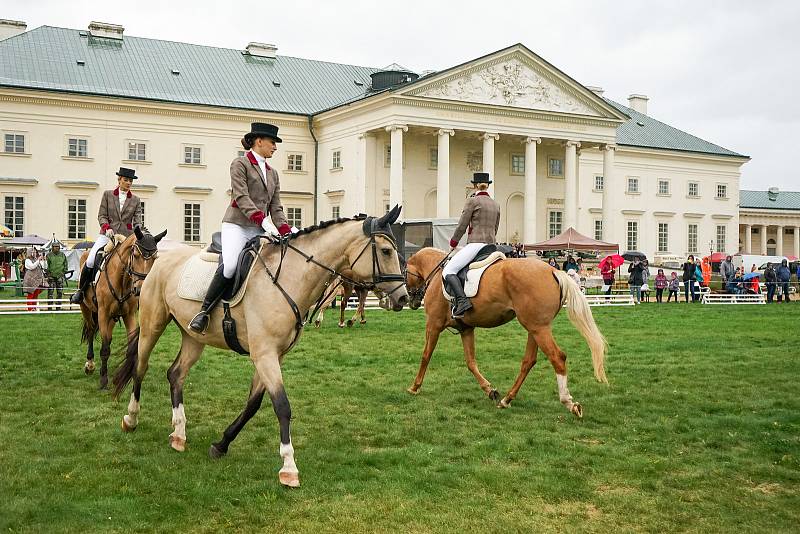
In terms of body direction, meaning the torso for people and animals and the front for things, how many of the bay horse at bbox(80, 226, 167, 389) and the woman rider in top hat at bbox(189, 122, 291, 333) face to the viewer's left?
0

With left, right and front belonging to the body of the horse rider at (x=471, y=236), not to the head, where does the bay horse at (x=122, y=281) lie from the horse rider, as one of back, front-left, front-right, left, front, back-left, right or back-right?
front-left

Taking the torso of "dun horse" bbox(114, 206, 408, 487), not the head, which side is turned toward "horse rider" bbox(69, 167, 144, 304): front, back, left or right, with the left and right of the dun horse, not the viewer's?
back

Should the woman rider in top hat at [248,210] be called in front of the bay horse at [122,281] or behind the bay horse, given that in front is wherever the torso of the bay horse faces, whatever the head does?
in front

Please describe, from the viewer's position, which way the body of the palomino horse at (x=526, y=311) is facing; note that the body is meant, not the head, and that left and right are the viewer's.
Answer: facing away from the viewer and to the left of the viewer

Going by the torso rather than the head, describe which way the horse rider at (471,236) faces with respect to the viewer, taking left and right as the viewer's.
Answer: facing away from the viewer and to the left of the viewer

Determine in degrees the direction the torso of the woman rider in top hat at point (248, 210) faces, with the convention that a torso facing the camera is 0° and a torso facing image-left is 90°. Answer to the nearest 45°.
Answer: approximately 315°

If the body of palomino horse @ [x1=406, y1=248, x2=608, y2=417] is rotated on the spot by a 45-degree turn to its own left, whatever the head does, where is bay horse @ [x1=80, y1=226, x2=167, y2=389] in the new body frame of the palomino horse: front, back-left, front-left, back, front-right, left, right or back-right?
front

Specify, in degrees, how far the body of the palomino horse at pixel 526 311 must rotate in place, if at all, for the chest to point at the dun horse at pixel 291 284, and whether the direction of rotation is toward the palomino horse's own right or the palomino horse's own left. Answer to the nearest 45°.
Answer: approximately 90° to the palomino horse's own left

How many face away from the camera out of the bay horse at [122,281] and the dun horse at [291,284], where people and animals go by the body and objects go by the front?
0

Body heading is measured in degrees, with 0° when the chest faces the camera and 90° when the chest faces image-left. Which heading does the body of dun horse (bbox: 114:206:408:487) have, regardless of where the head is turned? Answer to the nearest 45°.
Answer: approximately 315°
